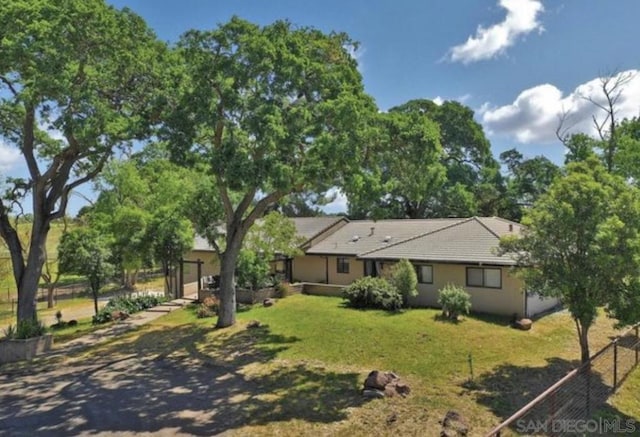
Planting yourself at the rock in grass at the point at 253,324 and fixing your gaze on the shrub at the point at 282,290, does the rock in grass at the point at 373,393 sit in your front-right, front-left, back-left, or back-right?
back-right

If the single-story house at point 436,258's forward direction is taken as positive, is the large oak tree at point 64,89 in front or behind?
in front

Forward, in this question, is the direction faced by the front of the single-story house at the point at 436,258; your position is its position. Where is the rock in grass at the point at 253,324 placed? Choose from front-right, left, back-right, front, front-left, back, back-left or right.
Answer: front

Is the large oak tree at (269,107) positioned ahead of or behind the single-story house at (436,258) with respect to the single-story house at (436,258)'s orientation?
ahead

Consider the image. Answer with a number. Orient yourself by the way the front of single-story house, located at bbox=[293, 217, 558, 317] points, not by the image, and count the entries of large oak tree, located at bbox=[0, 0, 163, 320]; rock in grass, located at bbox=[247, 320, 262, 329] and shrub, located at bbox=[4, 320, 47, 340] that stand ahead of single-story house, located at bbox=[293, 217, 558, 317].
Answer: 3

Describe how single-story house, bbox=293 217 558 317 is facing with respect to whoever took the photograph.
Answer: facing the viewer and to the left of the viewer

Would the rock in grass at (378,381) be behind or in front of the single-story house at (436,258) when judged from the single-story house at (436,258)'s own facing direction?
in front

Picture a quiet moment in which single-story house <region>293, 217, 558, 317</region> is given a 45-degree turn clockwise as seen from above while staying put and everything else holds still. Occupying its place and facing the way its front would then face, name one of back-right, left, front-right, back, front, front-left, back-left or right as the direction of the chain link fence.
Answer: left

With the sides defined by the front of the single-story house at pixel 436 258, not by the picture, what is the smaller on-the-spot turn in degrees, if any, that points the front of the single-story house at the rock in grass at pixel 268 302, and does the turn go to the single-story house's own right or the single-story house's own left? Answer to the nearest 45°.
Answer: approximately 45° to the single-story house's own right

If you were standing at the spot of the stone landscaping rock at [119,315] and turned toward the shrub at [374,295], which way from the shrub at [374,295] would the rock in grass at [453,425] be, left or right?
right
